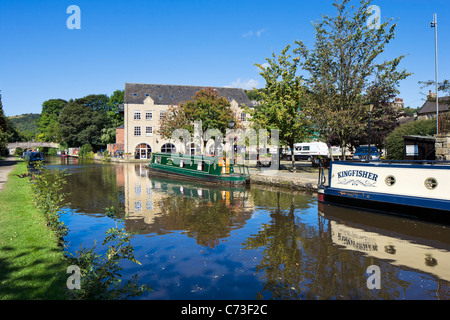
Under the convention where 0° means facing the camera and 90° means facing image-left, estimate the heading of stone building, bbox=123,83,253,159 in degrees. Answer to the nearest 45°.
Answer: approximately 0°

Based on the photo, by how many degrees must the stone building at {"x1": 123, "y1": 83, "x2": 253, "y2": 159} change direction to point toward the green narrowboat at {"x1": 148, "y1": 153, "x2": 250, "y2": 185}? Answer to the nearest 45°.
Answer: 0° — it already faces it

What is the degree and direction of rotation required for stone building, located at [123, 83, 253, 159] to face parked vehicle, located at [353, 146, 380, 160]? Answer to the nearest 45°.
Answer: approximately 45° to its left
